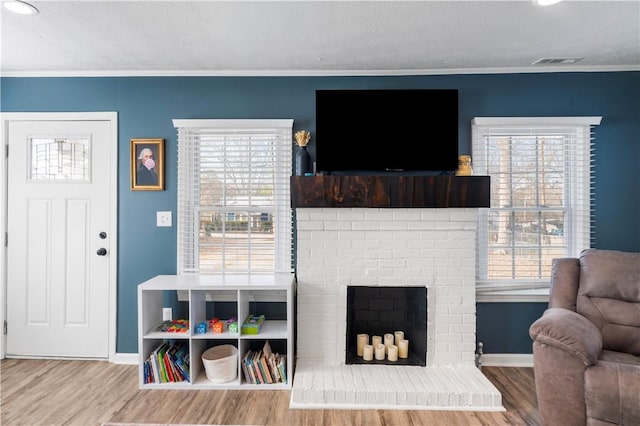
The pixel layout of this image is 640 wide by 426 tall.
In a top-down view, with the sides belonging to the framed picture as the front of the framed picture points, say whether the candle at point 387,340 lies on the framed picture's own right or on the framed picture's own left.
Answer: on the framed picture's own left

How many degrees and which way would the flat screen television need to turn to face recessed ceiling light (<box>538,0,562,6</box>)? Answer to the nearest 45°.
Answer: approximately 45° to its left

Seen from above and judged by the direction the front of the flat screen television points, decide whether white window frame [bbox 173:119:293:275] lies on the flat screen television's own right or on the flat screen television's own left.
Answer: on the flat screen television's own right

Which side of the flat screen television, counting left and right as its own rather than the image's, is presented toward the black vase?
right

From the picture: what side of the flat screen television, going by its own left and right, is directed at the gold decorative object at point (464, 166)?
left

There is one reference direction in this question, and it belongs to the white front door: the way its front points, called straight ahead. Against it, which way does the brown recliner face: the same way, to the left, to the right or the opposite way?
to the right
